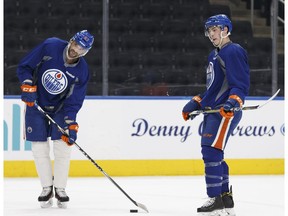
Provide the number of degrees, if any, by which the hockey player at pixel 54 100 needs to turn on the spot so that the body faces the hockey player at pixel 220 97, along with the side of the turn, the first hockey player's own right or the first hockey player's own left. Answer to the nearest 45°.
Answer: approximately 45° to the first hockey player's own left

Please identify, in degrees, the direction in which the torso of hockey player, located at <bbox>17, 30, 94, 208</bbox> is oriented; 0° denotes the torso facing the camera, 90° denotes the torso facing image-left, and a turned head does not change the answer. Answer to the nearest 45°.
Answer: approximately 0°
